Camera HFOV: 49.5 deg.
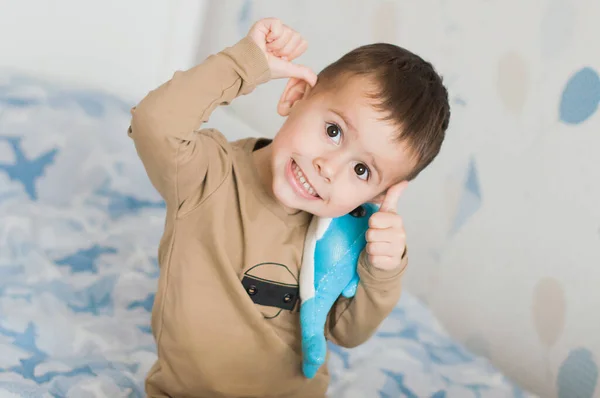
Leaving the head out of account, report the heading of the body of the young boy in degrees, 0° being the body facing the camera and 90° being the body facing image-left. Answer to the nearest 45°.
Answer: approximately 315°
